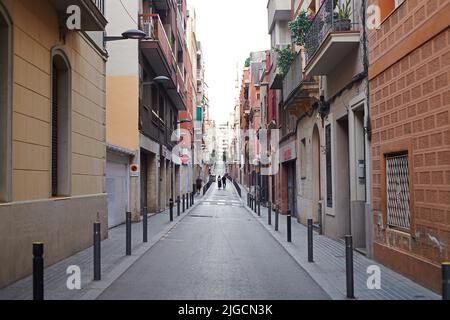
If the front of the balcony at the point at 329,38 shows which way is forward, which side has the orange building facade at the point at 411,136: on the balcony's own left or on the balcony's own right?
on the balcony's own left

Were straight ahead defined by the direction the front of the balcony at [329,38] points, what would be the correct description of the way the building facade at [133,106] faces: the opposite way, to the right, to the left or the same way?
the opposite way

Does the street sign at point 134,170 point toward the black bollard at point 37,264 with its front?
yes

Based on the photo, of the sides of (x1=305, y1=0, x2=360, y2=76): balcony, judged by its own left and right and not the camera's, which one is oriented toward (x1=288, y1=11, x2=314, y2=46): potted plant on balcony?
right

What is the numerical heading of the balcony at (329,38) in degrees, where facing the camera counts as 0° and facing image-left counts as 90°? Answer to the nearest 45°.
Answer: approximately 90°

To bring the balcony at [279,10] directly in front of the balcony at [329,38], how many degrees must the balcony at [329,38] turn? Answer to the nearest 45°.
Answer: approximately 90° to its right

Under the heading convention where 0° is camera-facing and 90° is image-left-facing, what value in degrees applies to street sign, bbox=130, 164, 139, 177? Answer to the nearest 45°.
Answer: approximately 0°

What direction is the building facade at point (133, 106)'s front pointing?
to the viewer's right
